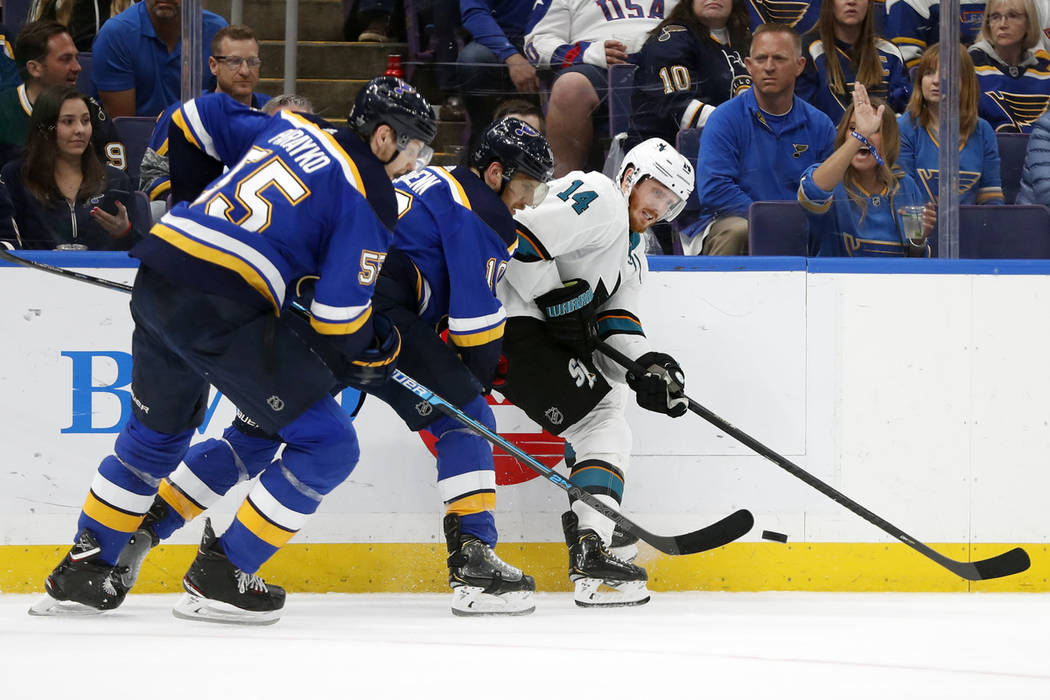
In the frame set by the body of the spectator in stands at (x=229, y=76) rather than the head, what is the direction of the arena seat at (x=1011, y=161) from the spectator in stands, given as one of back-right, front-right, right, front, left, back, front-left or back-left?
front-left

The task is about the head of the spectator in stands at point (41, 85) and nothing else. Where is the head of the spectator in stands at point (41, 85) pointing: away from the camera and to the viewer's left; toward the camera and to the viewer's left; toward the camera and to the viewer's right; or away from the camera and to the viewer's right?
toward the camera and to the viewer's right

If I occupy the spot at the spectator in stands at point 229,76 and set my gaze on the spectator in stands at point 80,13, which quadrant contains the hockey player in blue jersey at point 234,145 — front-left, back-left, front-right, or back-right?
back-left

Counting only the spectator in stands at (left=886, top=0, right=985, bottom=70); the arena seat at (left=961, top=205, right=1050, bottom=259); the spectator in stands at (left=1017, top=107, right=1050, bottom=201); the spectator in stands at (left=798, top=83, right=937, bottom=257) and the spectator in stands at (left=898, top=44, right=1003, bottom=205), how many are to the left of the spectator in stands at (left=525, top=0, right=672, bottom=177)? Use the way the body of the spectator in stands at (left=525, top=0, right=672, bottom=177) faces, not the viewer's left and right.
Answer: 5

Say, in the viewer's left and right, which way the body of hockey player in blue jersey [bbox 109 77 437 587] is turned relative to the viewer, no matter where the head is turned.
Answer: facing to the right of the viewer

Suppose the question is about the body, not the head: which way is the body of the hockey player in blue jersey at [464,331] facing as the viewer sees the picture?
to the viewer's right

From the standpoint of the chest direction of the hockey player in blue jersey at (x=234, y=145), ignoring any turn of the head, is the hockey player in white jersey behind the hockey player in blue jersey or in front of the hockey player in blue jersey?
in front

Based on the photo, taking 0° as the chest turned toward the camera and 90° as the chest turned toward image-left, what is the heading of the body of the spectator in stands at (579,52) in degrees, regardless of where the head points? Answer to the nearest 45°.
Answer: approximately 0°

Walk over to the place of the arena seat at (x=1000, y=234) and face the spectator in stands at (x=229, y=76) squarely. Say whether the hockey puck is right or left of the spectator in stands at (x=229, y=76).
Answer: left

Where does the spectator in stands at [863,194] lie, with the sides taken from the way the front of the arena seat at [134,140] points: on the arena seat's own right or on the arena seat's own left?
on the arena seat's own left
